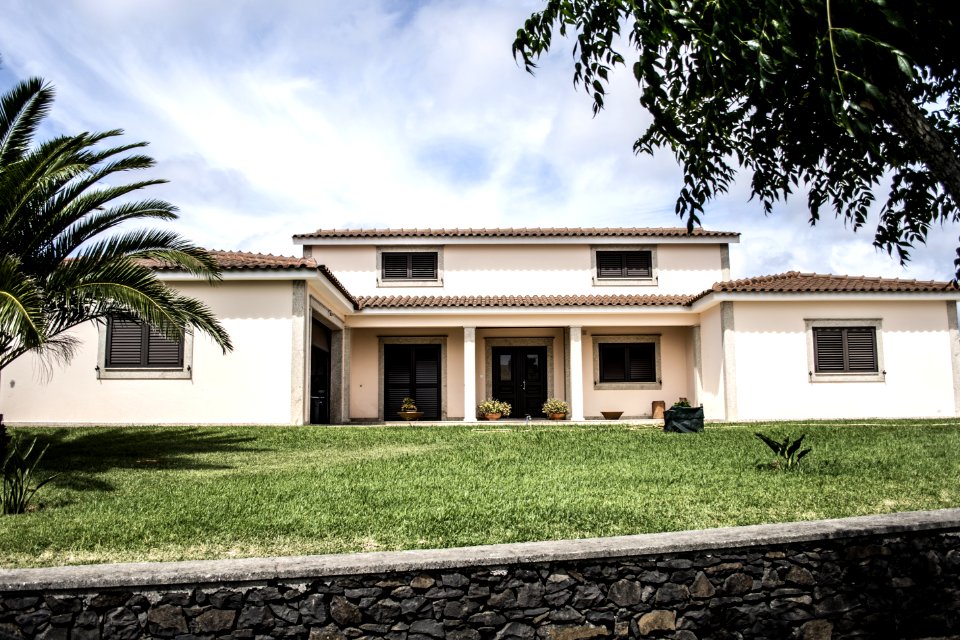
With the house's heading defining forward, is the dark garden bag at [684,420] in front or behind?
in front

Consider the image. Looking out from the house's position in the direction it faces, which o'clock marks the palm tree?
The palm tree is roughly at 1 o'clock from the house.

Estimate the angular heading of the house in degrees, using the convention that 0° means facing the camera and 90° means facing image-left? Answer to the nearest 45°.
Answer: approximately 0°

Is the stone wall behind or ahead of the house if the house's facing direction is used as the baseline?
ahead

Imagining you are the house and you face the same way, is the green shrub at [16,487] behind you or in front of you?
in front
